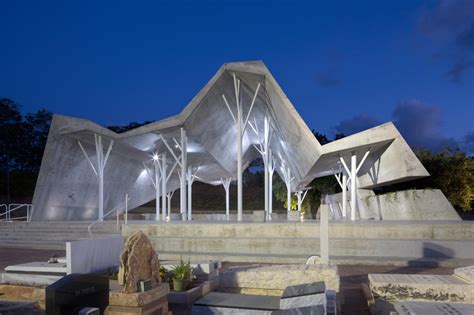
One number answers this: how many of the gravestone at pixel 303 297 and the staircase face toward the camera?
2

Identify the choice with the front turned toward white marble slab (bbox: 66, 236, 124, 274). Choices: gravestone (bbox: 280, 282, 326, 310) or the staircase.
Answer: the staircase

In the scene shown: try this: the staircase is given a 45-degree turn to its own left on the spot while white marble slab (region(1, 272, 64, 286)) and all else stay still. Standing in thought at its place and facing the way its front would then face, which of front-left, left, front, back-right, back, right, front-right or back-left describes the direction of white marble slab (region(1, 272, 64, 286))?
front-right

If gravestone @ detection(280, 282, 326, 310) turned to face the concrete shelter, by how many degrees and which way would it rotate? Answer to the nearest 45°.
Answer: approximately 180°

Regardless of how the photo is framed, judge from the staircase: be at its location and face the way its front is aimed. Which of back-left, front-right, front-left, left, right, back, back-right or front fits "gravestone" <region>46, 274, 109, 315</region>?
front

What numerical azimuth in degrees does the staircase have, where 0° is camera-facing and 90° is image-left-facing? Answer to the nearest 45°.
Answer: approximately 0°

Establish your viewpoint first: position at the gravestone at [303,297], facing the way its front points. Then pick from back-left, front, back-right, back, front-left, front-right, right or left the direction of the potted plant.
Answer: back-right

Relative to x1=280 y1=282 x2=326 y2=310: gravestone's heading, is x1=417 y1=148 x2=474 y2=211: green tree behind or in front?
behind

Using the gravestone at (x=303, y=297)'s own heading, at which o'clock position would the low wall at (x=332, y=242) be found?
The low wall is roughly at 6 o'clock from the gravestone.

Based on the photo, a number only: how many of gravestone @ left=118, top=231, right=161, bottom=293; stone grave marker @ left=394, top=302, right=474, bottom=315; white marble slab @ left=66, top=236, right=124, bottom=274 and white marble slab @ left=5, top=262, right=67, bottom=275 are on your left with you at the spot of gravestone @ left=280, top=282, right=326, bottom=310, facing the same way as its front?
1

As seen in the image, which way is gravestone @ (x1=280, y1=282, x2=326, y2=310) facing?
toward the camera

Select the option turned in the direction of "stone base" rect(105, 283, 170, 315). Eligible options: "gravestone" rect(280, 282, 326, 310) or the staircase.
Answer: the staircase

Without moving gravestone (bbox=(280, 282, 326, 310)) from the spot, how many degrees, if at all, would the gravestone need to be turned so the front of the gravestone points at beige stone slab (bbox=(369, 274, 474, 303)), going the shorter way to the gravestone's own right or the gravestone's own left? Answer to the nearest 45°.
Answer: approximately 135° to the gravestone's own left

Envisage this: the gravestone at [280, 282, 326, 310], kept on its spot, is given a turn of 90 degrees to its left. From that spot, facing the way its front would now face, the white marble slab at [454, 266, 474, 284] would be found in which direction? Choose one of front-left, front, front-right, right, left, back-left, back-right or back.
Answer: front-left
